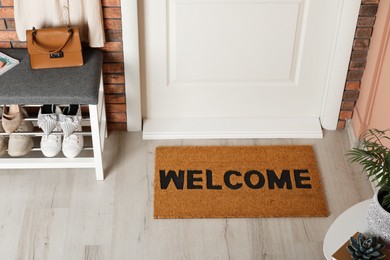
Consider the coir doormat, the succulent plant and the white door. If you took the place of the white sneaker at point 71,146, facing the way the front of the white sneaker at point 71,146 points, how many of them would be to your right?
0

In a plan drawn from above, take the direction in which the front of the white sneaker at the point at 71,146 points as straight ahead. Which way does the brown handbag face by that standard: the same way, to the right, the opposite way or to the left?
the same way

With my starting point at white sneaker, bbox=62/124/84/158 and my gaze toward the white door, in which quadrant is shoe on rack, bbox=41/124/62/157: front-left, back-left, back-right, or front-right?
back-left

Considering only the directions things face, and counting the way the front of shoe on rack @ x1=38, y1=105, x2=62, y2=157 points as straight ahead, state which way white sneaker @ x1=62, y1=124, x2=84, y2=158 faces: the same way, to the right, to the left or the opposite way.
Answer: the same way

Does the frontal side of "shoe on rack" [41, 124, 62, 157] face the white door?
no

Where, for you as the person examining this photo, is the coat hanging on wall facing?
facing the viewer

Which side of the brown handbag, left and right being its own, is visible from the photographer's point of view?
front

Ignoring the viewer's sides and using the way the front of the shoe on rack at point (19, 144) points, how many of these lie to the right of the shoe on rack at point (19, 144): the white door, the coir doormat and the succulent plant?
0

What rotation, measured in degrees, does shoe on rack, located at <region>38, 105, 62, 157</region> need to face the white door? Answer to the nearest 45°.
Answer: approximately 90° to its left

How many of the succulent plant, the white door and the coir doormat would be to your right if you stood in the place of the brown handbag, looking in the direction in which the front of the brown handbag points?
0

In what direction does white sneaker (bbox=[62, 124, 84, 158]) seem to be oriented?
toward the camera

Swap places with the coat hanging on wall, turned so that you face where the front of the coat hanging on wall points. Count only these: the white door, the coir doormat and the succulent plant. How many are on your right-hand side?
0

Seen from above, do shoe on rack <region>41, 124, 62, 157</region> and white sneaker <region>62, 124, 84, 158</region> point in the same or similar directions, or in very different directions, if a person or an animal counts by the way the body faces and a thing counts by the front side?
same or similar directions

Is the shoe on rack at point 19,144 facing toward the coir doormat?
no

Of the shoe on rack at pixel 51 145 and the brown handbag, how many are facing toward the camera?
2
